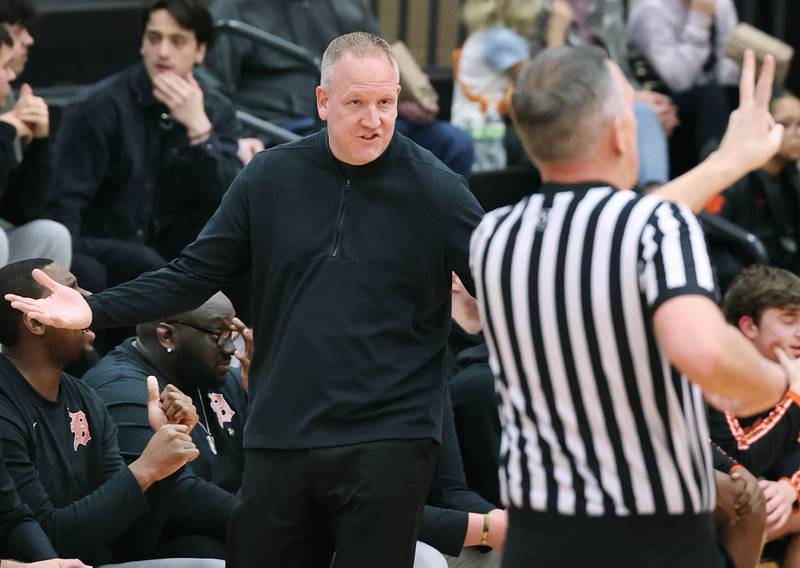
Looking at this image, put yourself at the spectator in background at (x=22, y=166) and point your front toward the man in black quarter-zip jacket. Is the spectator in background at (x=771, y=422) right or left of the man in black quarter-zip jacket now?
left

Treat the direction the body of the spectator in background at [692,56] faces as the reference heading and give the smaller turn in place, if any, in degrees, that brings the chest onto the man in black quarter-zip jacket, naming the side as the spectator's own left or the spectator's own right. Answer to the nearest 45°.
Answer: approximately 45° to the spectator's own right

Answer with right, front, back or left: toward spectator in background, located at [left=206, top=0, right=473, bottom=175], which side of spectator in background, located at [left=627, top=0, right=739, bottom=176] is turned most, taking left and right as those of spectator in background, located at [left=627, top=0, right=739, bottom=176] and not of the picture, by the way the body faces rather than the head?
right

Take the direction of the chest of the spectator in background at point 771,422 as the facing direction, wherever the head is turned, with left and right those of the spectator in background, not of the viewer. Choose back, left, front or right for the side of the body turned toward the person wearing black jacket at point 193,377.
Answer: right

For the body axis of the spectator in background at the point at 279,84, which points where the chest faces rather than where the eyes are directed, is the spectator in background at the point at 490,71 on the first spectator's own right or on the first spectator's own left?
on the first spectator's own left

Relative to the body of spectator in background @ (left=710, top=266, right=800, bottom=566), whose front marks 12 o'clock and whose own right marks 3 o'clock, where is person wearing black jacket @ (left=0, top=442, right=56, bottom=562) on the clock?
The person wearing black jacket is roughly at 3 o'clock from the spectator in background.

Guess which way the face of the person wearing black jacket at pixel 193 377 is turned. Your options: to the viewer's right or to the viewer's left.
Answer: to the viewer's right

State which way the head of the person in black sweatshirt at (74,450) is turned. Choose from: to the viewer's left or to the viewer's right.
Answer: to the viewer's right
